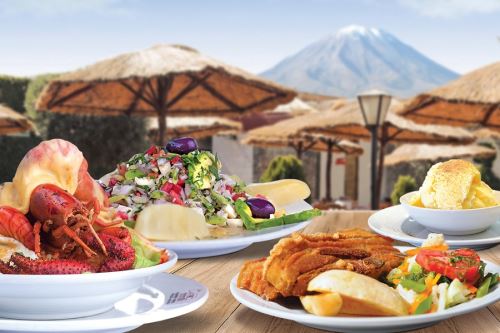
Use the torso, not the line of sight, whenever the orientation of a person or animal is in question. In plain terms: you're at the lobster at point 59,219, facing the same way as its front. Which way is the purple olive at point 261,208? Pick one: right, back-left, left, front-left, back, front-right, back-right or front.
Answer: left

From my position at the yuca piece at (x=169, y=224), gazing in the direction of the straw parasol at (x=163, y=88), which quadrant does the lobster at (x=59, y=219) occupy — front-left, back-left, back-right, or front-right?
back-left

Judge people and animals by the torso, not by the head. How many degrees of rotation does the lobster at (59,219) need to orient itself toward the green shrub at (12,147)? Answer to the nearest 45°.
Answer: approximately 135° to its left

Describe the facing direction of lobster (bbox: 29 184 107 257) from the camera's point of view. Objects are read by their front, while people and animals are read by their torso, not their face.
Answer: facing the viewer and to the right of the viewer

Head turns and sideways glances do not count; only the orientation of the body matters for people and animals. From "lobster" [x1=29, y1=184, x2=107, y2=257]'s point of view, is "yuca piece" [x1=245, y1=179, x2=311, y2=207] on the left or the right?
on its left

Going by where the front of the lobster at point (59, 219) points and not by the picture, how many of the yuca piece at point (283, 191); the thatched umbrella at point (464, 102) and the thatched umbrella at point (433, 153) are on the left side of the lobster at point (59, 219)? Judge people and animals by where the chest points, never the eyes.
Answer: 3
